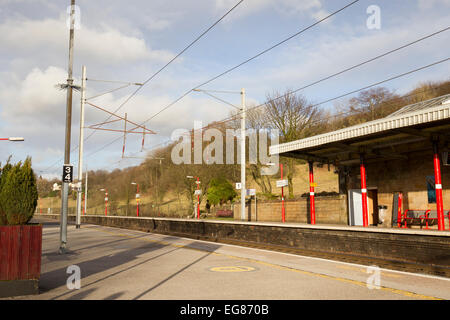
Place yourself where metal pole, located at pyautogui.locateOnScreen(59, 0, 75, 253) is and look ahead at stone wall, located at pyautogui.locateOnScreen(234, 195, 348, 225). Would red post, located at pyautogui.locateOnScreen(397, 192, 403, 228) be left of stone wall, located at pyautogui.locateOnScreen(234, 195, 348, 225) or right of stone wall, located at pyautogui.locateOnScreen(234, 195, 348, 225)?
right

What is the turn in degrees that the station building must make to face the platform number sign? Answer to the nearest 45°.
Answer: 0° — it already faces it

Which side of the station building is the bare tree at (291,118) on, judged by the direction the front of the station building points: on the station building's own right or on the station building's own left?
on the station building's own right

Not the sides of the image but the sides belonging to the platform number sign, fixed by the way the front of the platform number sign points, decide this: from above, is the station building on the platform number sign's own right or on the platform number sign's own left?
on the platform number sign's own left

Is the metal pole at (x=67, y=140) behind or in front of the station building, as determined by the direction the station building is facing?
in front

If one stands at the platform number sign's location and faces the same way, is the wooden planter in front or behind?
in front

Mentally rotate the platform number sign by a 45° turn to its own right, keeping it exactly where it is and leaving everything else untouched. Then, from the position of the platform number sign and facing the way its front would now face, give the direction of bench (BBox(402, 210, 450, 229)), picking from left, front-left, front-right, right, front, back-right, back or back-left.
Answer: back-left

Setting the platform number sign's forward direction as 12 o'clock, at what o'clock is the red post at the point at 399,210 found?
The red post is roughly at 9 o'clock from the platform number sign.

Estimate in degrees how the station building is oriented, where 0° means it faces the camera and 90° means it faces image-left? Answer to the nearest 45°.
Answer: approximately 45°

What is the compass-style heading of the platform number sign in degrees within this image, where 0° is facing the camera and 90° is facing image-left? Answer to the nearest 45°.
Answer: approximately 0°

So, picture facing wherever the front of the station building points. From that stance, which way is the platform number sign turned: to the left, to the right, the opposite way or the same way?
to the left

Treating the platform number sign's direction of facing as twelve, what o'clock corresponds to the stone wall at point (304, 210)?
The stone wall is roughly at 8 o'clock from the platform number sign.
